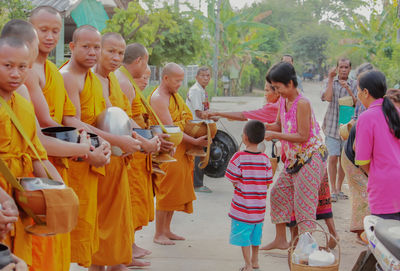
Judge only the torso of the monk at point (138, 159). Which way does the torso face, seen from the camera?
to the viewer's right

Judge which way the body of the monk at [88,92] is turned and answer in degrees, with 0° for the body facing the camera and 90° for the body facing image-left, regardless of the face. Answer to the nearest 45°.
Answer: approximately 315°

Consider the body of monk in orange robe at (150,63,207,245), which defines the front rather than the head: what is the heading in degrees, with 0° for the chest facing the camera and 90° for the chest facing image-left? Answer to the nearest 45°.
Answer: approximately 270°

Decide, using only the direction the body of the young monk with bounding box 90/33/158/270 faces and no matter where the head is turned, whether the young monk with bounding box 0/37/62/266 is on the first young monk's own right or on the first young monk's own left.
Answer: on the first young monk's own right

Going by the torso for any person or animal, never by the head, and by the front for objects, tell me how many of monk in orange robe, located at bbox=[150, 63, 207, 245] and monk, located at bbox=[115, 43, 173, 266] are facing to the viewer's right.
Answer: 2

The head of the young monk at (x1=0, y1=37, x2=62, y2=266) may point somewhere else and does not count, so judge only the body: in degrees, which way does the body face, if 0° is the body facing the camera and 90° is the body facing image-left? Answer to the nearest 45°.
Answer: approximately 315°

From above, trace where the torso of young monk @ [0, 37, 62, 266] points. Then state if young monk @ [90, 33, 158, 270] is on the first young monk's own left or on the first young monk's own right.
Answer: on the first young monk's own left
